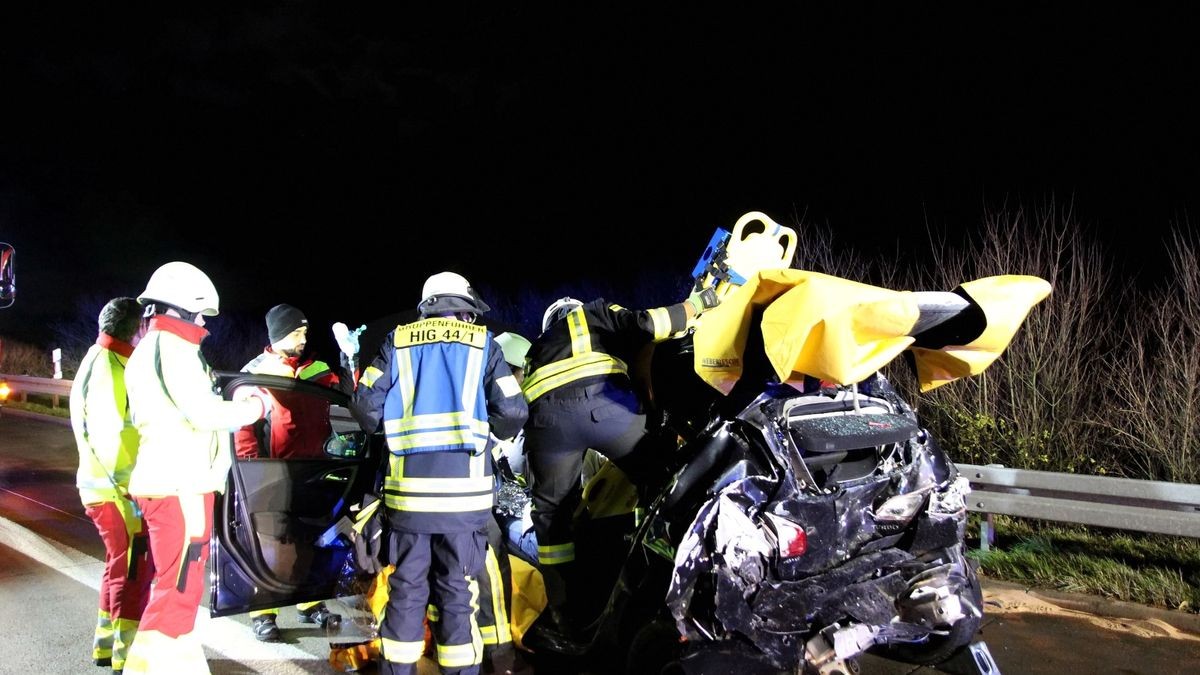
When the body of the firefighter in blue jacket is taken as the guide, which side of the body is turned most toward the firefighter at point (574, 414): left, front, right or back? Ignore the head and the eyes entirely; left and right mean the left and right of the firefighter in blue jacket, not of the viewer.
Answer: right

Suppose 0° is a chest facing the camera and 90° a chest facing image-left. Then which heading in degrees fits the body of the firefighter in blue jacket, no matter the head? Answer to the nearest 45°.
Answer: approximately 180°

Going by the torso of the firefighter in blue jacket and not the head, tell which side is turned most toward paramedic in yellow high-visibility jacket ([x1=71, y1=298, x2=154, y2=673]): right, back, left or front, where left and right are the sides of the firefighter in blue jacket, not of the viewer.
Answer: left

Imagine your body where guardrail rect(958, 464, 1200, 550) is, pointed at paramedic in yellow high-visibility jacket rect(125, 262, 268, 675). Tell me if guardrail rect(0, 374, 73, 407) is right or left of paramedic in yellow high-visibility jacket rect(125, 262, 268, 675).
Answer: right

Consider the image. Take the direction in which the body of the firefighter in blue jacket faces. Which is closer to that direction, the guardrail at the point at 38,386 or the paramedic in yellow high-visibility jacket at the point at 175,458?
the guardrail

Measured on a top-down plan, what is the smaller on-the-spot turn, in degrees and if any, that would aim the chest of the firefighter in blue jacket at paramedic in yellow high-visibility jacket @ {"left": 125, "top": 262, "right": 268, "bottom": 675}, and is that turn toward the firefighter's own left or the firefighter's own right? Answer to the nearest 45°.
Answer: approximately 90° to the firefighter's own left

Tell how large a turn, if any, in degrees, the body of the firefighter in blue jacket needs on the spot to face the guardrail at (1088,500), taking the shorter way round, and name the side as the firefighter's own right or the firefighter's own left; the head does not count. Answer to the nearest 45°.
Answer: approximately 90° to the firefighter's own right

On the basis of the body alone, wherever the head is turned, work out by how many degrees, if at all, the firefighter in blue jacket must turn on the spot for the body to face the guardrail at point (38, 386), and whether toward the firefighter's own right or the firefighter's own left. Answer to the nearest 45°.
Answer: approximately 45° to the firefighter's own left

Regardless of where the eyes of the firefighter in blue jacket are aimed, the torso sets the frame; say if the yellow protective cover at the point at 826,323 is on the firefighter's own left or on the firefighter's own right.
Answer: on the firefighter's own right
